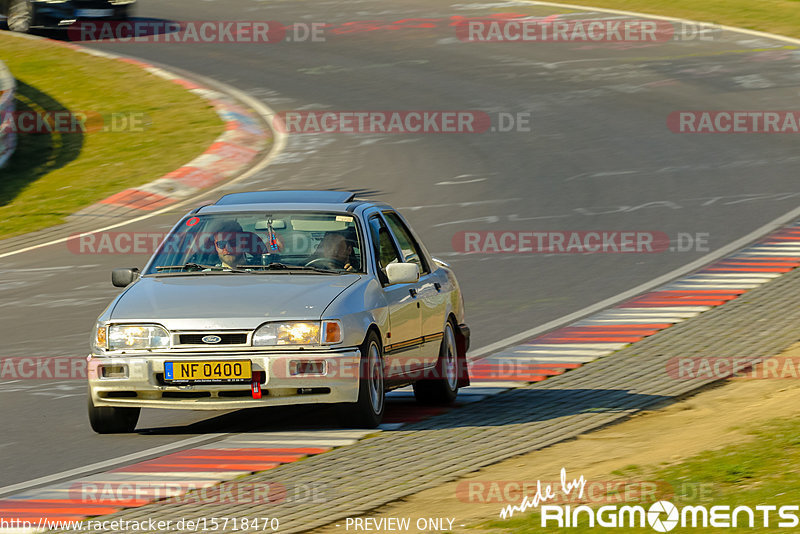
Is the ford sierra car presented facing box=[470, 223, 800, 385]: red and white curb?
no

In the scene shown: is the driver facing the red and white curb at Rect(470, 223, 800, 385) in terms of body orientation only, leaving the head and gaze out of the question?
no

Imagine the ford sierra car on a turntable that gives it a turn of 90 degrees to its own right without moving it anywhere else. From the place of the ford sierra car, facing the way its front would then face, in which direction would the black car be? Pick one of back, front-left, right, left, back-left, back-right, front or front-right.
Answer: front-right

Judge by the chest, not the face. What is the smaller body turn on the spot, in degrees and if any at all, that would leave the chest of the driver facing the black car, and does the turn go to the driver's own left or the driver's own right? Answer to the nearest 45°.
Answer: approximately 135° to the driver's own right

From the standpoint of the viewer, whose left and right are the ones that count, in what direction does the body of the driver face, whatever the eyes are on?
facing the viewer and to the left of the viewer
